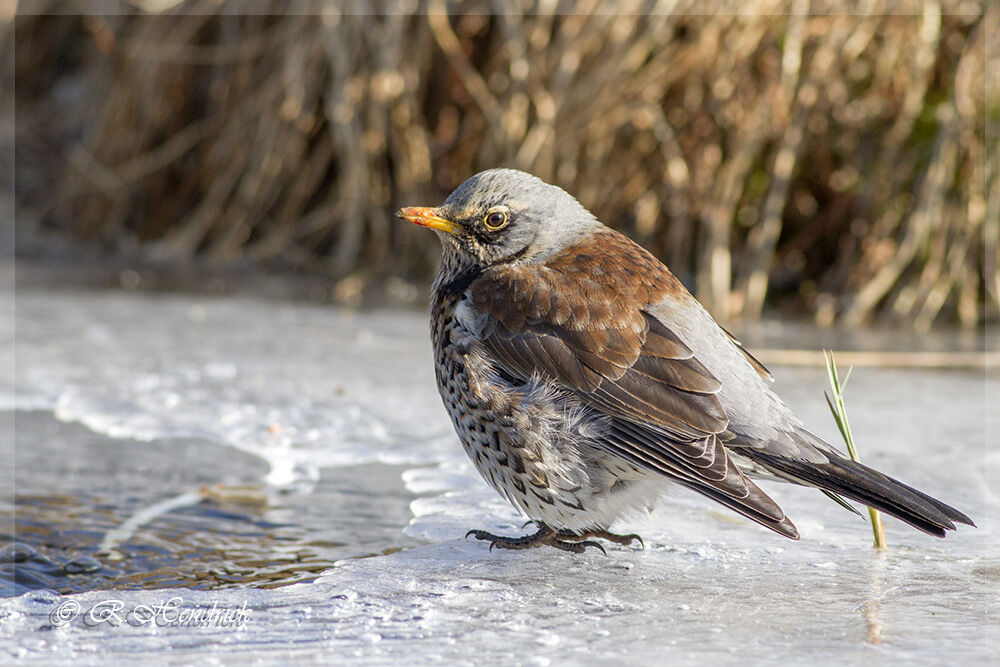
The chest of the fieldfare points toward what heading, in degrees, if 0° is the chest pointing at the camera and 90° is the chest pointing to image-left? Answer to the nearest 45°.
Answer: approximately 90°
